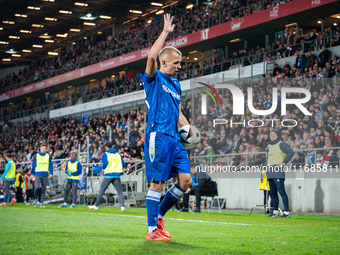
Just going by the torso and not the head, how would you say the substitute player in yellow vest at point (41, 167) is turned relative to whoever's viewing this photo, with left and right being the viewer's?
facing the viewer

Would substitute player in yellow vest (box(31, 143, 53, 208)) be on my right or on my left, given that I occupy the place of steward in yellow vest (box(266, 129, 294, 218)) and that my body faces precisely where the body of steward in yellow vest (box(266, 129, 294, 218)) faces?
on my right

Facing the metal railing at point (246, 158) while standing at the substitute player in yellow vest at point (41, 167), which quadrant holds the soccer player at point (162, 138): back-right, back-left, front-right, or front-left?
front-right

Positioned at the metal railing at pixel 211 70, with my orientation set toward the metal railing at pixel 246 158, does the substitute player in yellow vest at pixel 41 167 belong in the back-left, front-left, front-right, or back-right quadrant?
front-right

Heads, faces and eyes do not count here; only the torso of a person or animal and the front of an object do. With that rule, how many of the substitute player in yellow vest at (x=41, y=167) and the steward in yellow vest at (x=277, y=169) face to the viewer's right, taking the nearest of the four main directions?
0

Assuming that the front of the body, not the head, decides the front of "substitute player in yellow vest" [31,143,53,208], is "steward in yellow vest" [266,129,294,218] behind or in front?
in front

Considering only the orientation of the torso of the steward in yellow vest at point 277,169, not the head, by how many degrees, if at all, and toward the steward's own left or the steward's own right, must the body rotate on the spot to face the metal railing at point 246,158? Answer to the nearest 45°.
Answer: approximately 135° to the steward's own right

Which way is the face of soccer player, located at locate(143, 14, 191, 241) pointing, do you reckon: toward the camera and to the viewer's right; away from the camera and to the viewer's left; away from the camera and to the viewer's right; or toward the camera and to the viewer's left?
toward the camera and to the viewer's right

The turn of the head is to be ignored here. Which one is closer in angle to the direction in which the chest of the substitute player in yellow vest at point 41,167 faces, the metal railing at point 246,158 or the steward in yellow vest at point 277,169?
the steward in yellow vest

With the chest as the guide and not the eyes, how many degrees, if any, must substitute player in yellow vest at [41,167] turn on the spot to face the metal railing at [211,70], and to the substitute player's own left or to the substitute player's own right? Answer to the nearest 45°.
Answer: approximately 135° to the substitute player's own left

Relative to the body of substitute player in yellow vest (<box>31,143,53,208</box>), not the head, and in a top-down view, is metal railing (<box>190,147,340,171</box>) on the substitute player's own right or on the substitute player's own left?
on the substitute player's own left

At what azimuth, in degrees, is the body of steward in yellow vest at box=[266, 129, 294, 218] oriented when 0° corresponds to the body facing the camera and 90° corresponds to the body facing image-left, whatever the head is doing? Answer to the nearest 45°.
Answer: approximately 45°

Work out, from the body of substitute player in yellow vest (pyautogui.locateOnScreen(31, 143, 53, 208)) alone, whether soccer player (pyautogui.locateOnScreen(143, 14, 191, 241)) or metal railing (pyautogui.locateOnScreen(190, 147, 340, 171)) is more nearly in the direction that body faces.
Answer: the soccer player

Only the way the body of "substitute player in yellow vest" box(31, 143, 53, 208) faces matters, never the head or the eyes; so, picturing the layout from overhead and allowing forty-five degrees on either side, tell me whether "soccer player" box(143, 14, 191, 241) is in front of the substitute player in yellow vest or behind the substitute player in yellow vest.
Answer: in front
